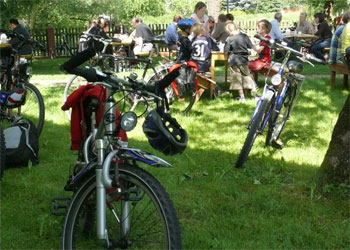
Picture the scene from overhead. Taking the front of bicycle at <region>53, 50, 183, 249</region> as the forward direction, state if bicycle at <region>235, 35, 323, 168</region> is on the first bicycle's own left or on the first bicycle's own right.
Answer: on the first bicycle's own left

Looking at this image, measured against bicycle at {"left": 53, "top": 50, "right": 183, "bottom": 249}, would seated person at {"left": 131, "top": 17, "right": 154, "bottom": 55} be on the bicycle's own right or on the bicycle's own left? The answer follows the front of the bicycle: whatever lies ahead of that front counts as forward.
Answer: on the bicycle's own left

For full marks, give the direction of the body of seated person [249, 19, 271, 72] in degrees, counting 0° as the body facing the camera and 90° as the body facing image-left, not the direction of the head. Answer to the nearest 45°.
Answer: approximately 90°

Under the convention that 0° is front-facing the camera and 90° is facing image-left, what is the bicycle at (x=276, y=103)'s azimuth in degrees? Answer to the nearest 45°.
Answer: approximately 0°

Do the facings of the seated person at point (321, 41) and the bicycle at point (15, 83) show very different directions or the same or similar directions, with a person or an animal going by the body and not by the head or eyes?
very different directions
